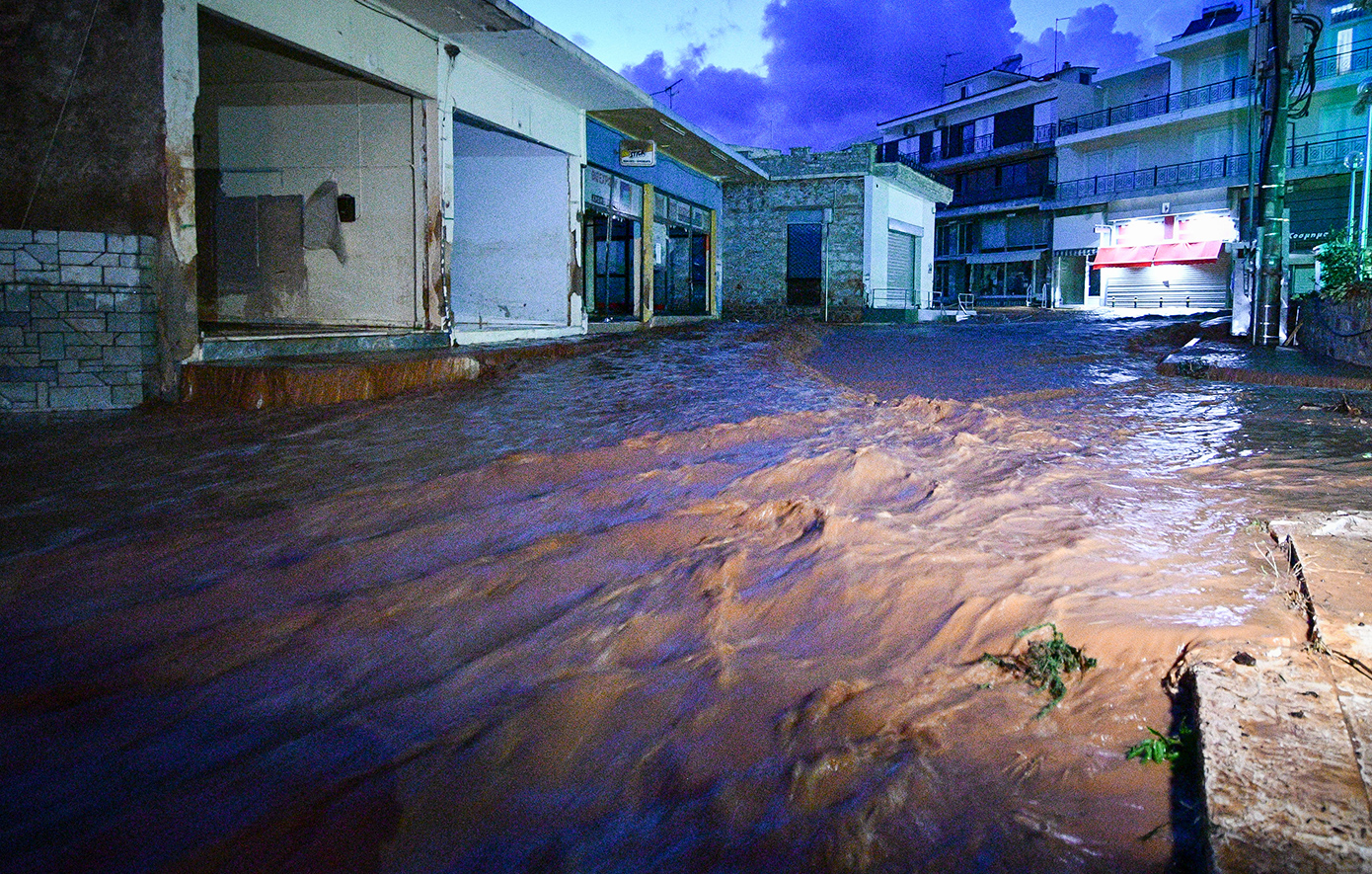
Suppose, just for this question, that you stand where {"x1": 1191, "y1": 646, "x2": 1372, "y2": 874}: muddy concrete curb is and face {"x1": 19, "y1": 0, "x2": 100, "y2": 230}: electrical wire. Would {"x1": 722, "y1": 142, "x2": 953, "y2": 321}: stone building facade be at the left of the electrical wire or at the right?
right

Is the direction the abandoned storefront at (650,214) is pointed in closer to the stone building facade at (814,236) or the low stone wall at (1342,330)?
the low stone wall

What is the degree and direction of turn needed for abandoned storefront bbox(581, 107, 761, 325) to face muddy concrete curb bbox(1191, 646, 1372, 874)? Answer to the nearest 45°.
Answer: approximately 45° to its right

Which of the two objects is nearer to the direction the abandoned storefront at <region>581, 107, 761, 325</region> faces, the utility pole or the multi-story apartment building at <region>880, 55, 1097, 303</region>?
the utility pole

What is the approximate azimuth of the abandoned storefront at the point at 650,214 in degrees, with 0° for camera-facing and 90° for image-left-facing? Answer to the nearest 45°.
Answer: approximately 315°

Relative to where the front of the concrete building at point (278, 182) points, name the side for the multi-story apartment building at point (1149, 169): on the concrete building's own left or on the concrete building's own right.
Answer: on the concrete building's own left

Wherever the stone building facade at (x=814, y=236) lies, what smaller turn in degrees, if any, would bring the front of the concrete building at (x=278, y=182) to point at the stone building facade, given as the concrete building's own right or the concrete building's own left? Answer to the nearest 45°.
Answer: approximately 90° to the concrete building's own left

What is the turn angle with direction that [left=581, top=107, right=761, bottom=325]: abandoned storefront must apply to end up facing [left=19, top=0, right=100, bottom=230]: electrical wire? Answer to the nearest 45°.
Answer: approximately 45° to its right

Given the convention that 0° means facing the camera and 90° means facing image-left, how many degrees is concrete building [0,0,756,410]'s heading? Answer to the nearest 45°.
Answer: approximately 315°
